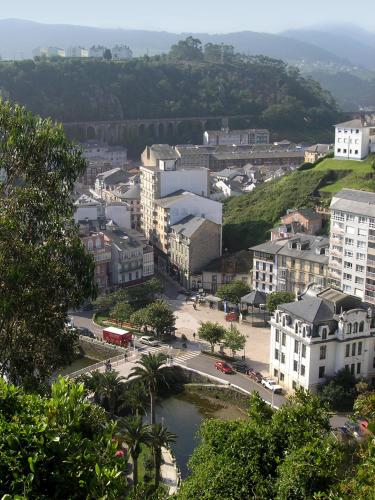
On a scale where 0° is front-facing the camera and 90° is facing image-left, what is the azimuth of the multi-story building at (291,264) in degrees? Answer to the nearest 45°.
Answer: approximately 45°

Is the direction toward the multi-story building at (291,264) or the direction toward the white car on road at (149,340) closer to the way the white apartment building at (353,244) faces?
the white car on road

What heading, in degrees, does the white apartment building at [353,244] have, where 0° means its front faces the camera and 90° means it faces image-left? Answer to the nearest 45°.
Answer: approximately 45°

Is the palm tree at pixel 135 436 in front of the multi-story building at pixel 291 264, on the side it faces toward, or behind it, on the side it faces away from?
in front

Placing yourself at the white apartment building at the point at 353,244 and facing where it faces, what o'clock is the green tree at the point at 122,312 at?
The green tree is roughly at 1 o'clock from the white apartment building.

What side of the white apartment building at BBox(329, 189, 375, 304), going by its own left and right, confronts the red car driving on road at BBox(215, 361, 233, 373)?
front

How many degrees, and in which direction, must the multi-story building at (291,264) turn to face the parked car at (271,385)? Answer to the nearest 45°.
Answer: approximately 45° to its left

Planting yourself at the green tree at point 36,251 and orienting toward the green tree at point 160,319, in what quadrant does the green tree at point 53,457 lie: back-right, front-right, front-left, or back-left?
back-right

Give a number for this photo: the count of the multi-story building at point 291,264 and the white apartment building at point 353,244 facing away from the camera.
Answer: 0

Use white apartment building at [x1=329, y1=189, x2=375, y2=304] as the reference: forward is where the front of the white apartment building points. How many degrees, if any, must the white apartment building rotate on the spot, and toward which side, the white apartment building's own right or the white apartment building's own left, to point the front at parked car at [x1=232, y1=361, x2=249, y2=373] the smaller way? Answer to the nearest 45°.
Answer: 0° — it already faces it
